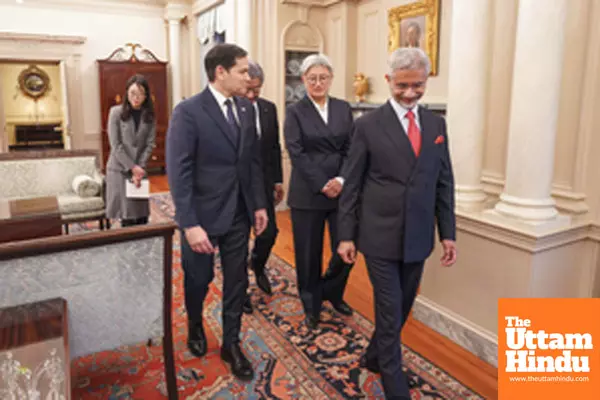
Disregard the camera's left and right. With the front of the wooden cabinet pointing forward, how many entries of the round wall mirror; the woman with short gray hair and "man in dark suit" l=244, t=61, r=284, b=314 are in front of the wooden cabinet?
2

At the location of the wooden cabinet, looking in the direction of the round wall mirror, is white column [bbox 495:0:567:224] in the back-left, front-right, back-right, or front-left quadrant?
back-left

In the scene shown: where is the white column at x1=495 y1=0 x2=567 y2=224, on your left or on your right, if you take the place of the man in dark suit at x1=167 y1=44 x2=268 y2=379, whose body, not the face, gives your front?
on your left

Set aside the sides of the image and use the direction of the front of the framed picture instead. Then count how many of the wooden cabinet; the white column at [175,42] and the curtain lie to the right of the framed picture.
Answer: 3

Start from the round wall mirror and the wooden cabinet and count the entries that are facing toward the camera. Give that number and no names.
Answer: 2

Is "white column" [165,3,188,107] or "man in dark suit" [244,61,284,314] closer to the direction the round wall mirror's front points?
the man in dark suit

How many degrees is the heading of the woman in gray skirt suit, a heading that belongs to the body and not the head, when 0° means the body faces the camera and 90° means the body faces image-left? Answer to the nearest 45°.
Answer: approximately 315°
